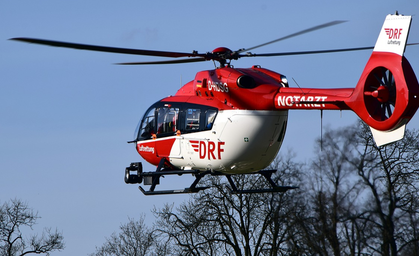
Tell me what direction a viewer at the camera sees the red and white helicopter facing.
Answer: facing away from the viewer and to the left of the viewer
